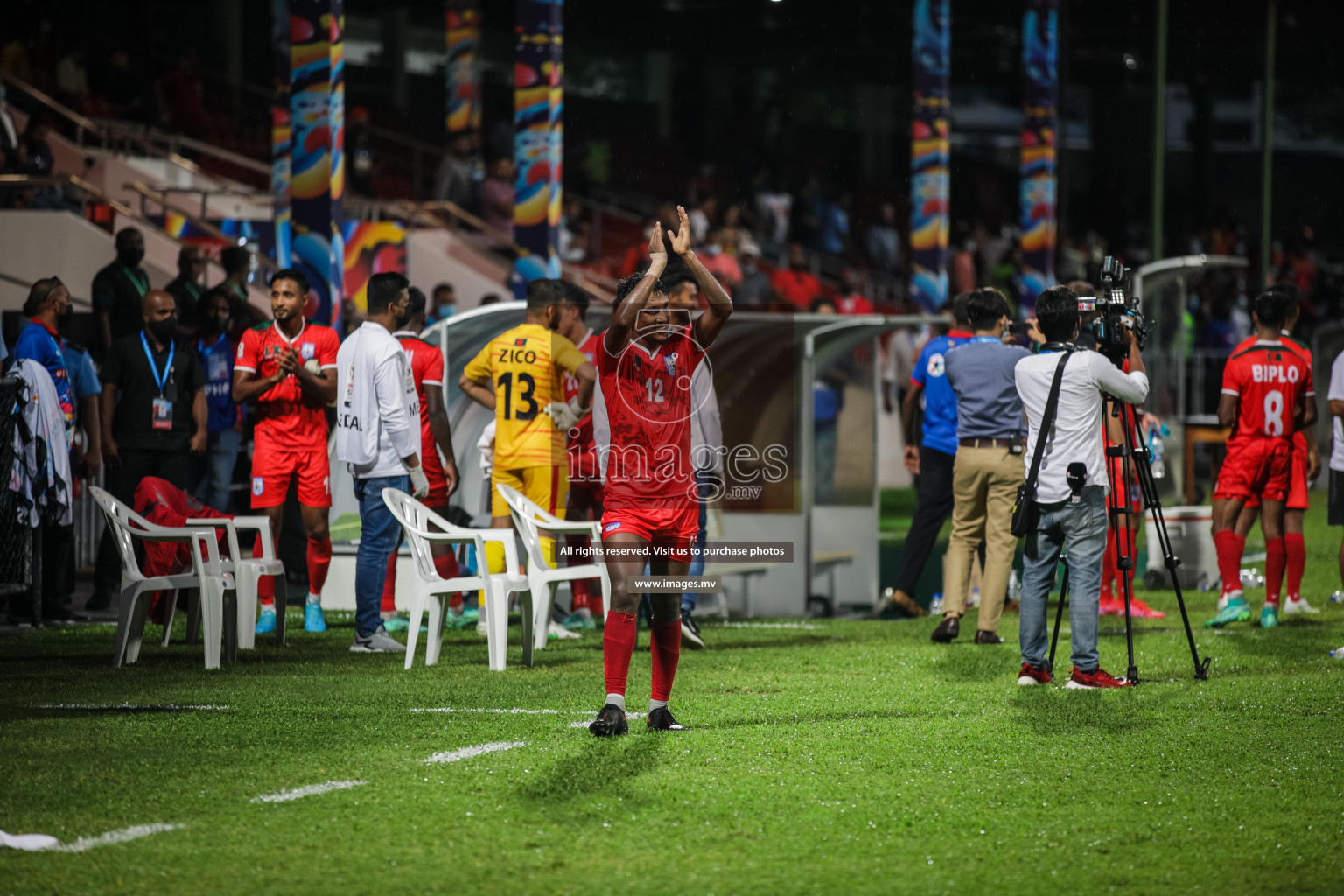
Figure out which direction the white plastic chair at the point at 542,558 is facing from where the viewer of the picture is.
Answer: facing to the right of the viewer

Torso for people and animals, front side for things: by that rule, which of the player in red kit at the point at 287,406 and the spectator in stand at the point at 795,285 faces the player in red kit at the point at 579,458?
the spectator in stand

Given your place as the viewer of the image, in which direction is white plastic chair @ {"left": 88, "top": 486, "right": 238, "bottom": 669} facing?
facing to the right of the viewer

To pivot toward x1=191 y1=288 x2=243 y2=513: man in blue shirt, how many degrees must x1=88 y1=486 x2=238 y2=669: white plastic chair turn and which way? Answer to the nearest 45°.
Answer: approximately 90° to its left

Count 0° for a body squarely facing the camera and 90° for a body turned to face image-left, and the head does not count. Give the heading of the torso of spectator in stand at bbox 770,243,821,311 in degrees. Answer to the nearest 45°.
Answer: approximately 0°

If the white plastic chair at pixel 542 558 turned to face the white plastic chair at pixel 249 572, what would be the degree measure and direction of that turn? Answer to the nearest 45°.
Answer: approximately 180°

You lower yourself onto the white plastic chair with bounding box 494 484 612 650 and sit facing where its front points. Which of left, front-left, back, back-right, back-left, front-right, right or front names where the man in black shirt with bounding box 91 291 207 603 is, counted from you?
back-left

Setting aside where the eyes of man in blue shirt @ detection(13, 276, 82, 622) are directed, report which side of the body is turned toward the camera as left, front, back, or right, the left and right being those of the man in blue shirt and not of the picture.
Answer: right

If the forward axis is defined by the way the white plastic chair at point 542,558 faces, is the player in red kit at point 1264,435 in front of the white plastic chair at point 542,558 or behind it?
in front

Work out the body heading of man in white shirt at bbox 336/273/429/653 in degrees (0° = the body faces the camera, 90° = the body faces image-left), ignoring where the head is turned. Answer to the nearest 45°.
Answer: approximately 270°

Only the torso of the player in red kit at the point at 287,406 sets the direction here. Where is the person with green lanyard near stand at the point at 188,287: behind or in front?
behind

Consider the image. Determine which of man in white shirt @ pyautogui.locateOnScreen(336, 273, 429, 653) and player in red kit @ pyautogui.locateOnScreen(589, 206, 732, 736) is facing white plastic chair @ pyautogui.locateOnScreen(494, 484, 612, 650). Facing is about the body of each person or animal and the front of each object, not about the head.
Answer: the man in white shirt

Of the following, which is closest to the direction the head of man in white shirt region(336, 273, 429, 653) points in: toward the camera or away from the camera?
away from the camera

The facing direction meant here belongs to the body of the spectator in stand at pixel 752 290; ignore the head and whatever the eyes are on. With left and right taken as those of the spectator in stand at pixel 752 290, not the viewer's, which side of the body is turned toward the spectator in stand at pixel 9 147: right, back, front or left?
right

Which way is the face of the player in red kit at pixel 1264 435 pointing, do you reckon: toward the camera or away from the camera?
away from the camera
